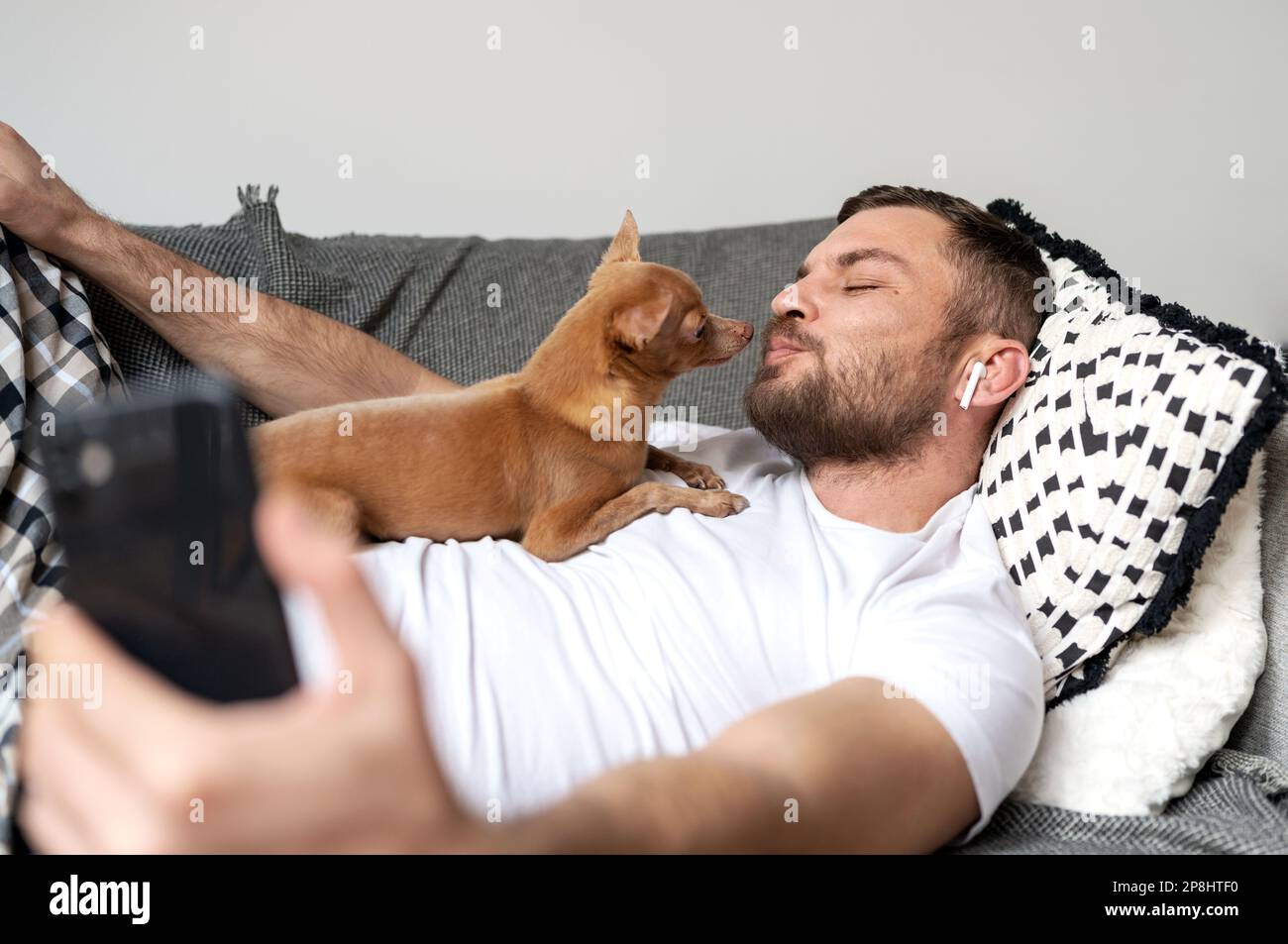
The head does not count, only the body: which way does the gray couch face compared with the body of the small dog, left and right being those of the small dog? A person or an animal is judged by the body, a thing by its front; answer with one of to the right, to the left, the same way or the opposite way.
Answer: to the right

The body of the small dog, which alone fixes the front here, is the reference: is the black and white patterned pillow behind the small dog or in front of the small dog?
in front

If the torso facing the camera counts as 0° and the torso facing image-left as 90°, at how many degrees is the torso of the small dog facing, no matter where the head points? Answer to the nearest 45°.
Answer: approximately 270°
